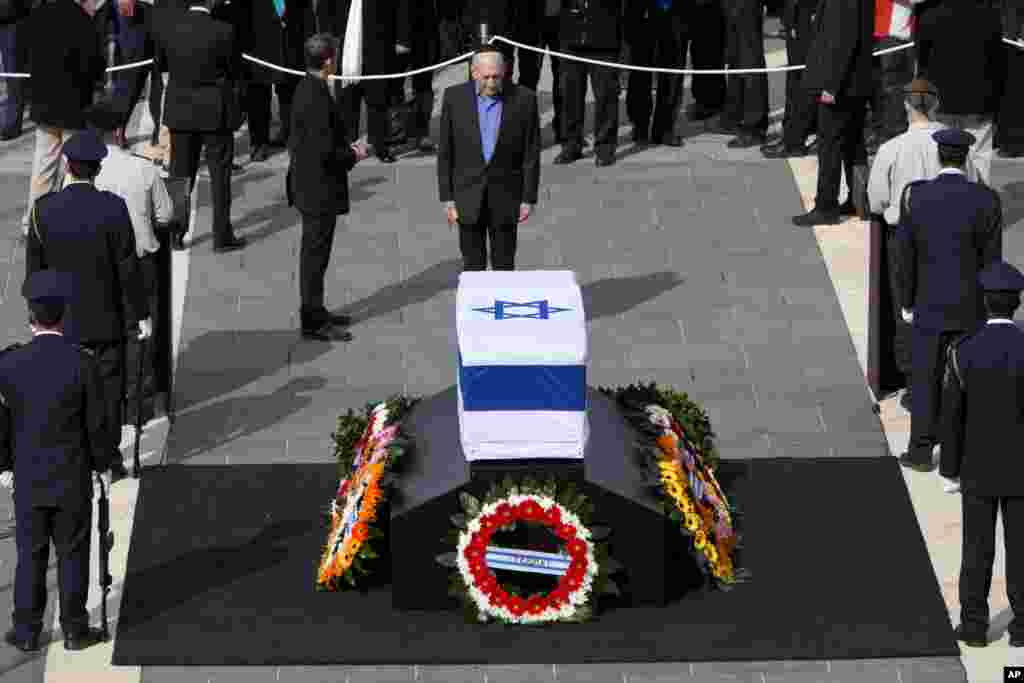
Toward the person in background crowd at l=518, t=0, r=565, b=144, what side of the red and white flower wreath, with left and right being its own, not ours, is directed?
back

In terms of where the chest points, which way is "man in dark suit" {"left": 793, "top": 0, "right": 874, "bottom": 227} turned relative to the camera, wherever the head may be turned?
to the viewer's left

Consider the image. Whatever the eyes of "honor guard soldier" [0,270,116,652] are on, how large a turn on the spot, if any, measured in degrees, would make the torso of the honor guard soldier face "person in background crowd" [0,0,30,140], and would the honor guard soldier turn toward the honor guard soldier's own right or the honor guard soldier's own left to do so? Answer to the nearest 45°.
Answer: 0° — they already face them

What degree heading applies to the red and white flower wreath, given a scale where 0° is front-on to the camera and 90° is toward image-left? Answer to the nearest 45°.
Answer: approximately 0°

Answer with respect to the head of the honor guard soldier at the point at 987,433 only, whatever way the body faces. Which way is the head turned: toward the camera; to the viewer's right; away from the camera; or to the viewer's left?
away from the camera

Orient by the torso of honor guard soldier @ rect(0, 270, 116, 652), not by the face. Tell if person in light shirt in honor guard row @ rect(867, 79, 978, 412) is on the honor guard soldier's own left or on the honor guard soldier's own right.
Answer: on the honor guard soldier's own right

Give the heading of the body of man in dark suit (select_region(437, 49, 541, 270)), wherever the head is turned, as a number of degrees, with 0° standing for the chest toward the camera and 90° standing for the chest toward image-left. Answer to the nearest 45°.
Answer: approximately 0°

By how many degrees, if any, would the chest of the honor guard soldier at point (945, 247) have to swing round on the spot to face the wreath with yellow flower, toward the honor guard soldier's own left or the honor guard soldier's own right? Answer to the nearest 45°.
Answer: approximately 135° to the honor guard soldier's own left

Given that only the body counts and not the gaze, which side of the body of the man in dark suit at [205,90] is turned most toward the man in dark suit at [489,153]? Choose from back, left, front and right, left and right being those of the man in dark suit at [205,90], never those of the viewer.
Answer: right

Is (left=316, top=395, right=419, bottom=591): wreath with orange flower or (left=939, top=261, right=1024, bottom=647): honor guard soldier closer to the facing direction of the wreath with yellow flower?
the honor guard soldier

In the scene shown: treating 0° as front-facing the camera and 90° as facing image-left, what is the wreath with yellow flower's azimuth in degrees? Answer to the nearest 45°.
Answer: approximately 315°

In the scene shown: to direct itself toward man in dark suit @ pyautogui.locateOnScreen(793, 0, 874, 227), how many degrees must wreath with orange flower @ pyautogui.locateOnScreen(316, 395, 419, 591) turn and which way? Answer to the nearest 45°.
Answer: approximately 180°

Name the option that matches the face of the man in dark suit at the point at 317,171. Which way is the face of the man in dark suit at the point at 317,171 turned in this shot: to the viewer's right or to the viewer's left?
to the viewer's right

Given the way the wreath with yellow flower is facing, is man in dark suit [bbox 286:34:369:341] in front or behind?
behind

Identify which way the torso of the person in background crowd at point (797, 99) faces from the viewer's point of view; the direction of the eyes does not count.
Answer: to the viewer's left
